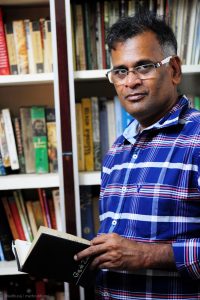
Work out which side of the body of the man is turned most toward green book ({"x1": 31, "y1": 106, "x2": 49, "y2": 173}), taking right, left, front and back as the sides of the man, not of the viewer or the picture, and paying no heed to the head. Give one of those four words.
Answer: right

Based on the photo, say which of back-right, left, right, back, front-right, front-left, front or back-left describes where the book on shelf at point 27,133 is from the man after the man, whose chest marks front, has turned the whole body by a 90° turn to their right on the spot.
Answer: front

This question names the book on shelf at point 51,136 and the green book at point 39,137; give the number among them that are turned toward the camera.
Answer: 2
